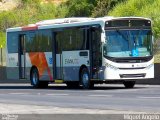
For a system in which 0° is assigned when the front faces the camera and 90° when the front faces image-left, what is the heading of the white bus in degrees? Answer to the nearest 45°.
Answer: approximately 315°
